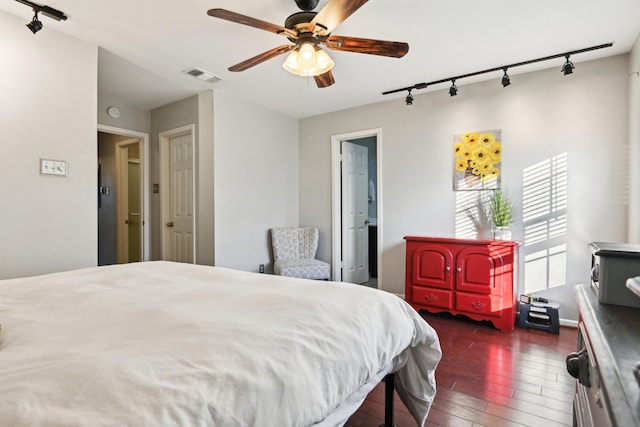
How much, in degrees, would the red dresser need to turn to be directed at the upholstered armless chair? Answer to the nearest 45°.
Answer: approximately 45° to its right

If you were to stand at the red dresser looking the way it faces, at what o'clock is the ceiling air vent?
The ceiling air vent is roughly at 1 o'clock from the red dresser.

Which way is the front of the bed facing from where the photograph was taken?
facing the viewer and to the right of the viewer

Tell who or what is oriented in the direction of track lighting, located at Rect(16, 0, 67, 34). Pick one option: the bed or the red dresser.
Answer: the red dresser

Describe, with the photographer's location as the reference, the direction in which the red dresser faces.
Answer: facing the viewer and to the left of the viewer

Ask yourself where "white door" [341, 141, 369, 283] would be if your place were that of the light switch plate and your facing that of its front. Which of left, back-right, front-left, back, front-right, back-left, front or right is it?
left

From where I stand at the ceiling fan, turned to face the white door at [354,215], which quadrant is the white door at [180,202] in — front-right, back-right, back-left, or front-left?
front-left

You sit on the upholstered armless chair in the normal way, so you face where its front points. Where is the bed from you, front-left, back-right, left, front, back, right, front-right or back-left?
front-right

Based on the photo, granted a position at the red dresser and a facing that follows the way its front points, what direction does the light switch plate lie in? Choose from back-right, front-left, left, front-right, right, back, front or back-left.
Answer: front
